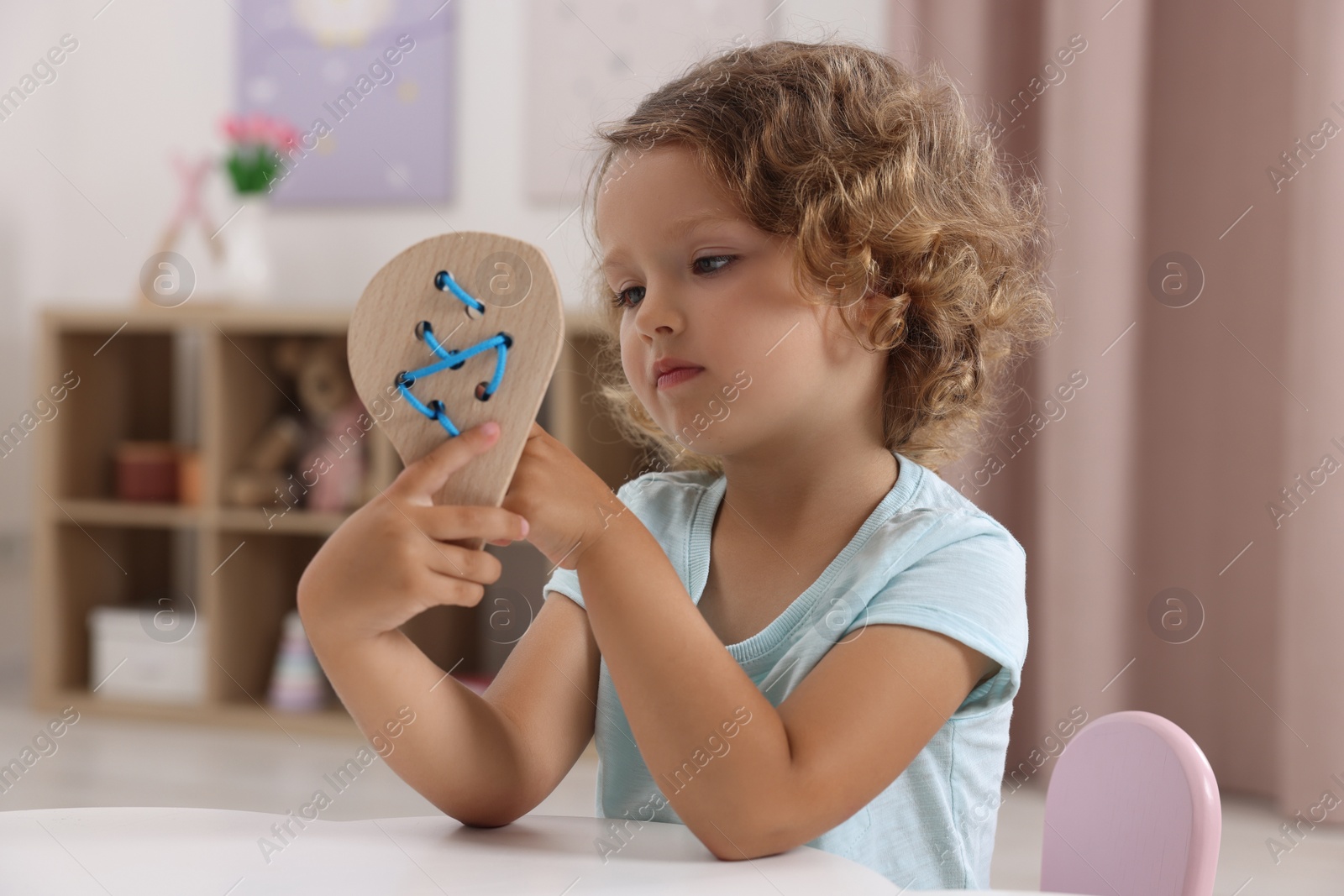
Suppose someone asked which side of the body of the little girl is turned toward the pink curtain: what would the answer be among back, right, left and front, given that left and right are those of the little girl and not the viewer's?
back

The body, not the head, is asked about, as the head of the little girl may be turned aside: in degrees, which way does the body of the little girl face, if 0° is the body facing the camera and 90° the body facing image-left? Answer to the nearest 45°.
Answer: approximately 45°

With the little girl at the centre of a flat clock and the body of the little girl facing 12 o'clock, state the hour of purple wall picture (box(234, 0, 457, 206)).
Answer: The purple wall picture is roughly at 4 o'clock from the little girl.
